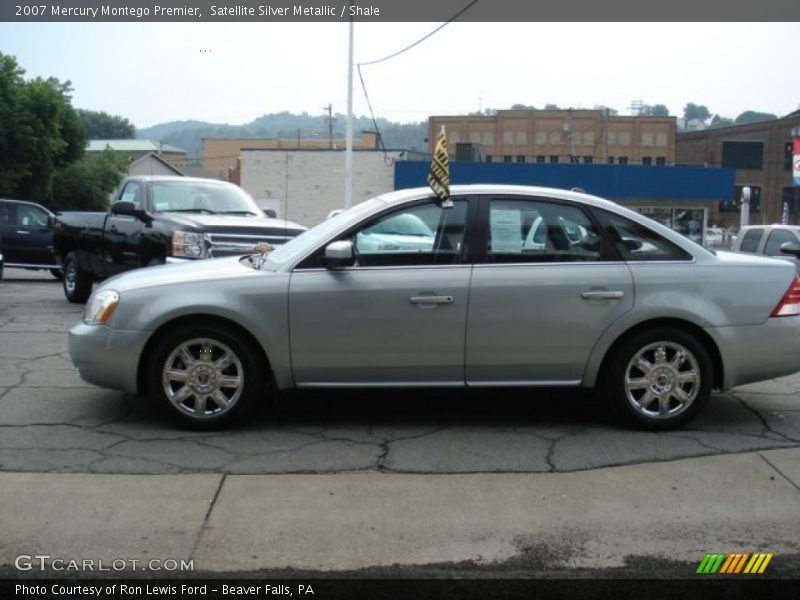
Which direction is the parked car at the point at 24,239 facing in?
to the viewer's right

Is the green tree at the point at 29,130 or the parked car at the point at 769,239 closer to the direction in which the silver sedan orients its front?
the green tree

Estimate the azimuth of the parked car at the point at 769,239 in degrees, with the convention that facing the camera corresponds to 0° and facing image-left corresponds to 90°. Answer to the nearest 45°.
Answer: approximately 315°

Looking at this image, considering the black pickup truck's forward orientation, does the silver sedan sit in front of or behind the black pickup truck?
in front

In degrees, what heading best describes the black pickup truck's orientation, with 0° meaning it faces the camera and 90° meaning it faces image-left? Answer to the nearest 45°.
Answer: approximately 315°

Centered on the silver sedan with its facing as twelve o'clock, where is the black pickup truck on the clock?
The black pickup truck is roughly at 2 o'clock from the silver sedan.

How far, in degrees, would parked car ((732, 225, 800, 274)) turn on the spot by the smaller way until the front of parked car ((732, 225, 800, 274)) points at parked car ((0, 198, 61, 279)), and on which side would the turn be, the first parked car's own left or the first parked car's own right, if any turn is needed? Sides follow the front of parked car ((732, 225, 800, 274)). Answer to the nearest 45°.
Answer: approximately 135° to the first parked car's own right

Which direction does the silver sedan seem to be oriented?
to the viewer's left

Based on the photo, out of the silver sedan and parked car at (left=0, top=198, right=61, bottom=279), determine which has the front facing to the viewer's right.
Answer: the parked car

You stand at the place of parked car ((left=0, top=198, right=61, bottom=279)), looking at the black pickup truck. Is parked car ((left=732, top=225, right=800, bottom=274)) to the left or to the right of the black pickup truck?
left

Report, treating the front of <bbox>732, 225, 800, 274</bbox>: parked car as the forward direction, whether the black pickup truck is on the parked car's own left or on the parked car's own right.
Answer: on the parked car's own right
